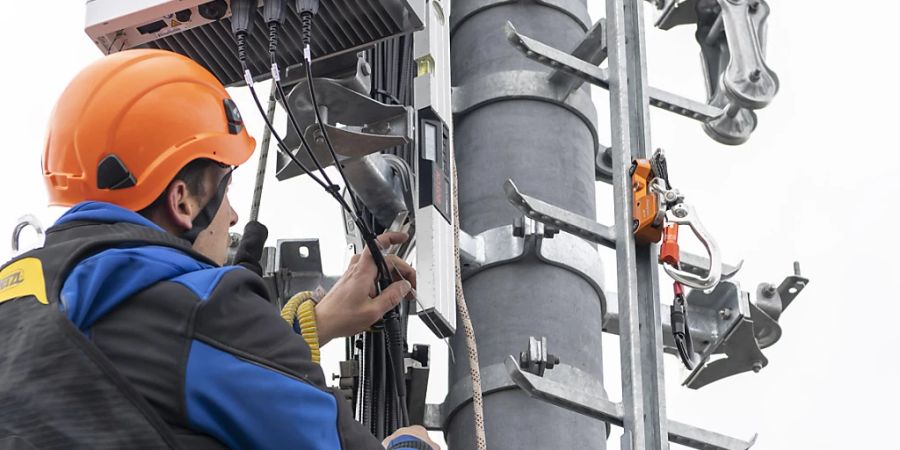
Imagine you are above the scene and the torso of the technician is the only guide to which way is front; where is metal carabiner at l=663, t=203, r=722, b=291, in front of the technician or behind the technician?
in front

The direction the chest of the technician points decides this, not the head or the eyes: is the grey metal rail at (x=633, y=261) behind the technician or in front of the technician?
in front

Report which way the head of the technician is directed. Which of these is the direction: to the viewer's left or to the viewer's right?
to the viewer's right

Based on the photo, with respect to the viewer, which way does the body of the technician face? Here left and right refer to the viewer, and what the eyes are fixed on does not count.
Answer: facing away from the viewer and to the right of the viewer

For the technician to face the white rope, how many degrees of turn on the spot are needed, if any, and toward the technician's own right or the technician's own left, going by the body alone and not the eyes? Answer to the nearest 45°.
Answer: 0° — they already face it

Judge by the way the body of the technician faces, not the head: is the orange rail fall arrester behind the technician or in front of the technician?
in front
